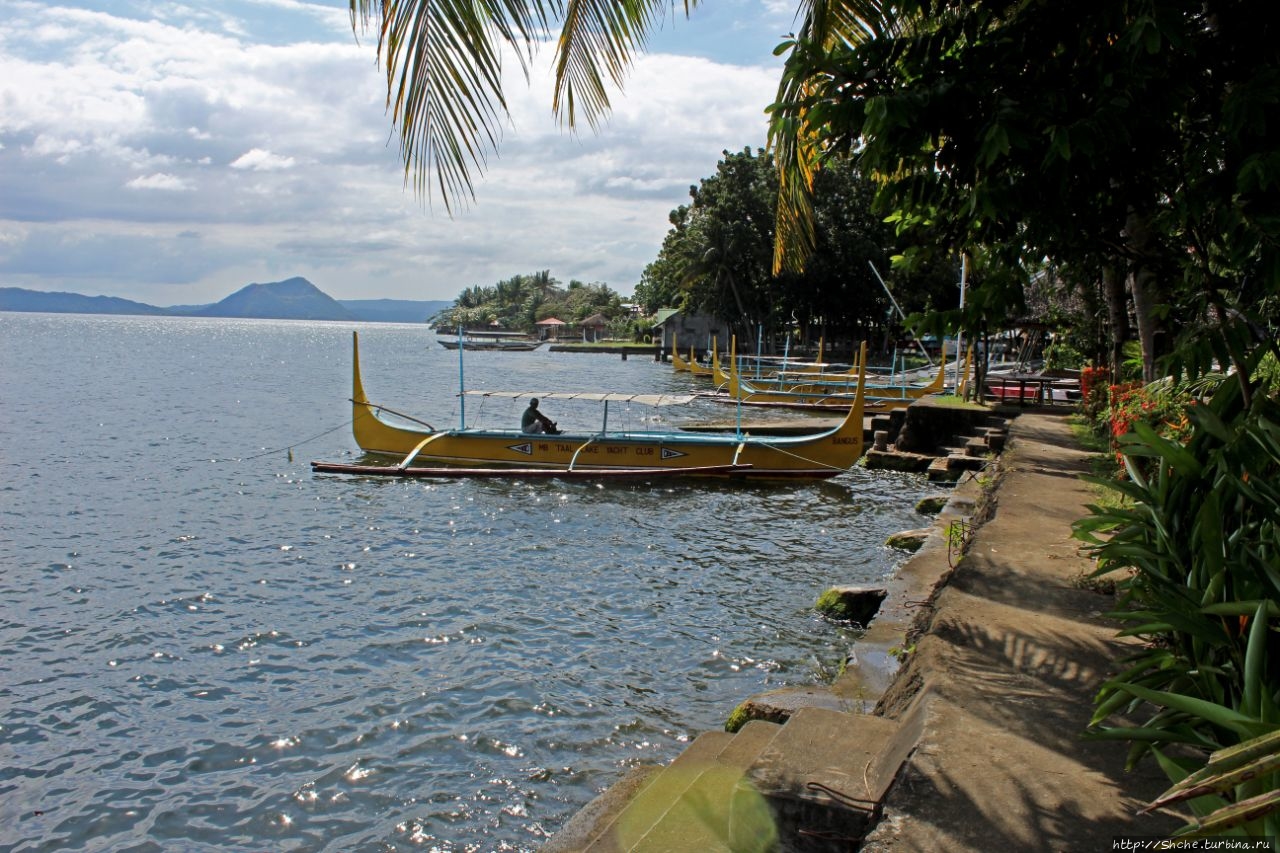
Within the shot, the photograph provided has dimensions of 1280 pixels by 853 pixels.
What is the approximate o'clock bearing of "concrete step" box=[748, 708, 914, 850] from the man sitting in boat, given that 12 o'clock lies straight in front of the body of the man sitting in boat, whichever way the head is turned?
The concrete step is roughly at 3 o'clock from the man sitting in boat.

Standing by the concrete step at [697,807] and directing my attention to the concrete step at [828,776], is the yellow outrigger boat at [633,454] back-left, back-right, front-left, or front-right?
back-left

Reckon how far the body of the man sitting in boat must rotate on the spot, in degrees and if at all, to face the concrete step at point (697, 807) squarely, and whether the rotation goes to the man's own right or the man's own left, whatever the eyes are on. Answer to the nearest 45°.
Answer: approximately 90° to the man's own right

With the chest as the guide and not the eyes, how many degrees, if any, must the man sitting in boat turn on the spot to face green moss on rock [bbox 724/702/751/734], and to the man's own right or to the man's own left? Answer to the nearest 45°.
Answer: approximately 90° to the man's own right

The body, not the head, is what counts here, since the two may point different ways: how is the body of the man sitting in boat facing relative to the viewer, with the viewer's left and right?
facing to the right of the viewer
